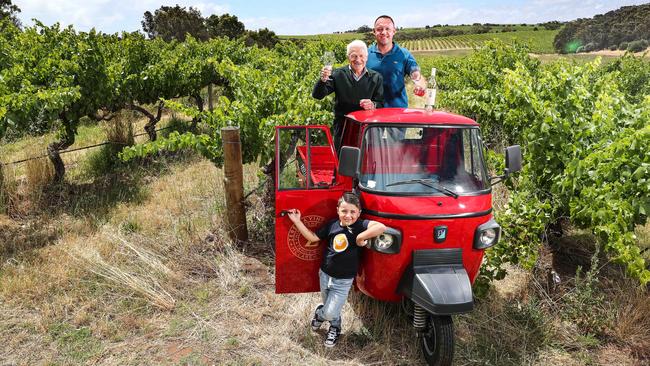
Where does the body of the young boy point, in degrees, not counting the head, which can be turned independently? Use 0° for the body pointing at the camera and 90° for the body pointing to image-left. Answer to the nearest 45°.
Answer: approximately 0°

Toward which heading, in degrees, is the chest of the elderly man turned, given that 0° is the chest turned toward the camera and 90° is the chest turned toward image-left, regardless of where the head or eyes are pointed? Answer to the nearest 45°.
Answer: approximately 0°

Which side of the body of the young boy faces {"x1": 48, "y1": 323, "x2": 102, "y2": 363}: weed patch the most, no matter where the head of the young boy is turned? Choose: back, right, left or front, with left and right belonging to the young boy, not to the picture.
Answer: right

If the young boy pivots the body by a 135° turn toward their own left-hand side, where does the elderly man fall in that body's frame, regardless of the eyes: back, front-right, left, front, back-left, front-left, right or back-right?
front-left

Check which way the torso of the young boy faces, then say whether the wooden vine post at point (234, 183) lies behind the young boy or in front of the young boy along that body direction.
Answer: behind

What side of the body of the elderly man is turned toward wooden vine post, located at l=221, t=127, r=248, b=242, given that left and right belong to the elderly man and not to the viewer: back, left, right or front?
right

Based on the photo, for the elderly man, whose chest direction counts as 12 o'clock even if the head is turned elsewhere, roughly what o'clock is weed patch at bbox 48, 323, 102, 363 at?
The weed patch is roughly at 2 o'clock from the elderly man.
